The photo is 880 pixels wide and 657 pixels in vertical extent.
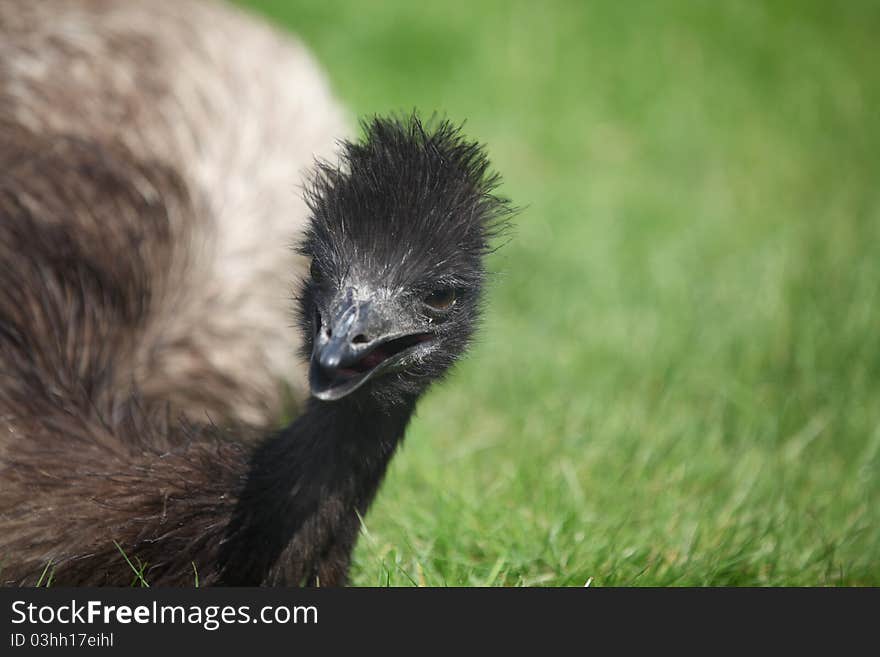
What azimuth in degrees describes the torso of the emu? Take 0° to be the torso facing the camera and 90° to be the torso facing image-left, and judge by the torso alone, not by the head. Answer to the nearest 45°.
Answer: approximately 315°
